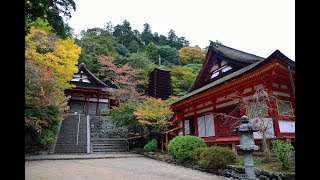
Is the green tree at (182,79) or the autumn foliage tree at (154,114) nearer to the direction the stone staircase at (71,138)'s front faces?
the autumn foliage tree

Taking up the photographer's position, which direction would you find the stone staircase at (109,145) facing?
facing the viewer

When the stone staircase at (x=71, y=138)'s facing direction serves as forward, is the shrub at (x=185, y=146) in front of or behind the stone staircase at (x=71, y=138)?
in front

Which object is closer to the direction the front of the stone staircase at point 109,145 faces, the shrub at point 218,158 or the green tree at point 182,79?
the shrub

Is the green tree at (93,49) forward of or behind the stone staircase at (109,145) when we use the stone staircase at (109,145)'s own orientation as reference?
behind

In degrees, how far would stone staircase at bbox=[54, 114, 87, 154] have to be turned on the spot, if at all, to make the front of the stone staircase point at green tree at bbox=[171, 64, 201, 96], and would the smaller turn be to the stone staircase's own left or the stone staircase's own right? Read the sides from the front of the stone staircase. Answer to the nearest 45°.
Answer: approximately 135° to the stone staircase's own left

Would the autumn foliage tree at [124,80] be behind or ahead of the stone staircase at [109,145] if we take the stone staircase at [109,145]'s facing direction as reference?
behind

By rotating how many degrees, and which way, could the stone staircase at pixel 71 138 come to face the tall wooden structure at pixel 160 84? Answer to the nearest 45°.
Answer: approximately 135° to its left

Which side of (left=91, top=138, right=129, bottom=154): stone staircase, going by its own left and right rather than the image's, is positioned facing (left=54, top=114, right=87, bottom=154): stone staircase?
right
